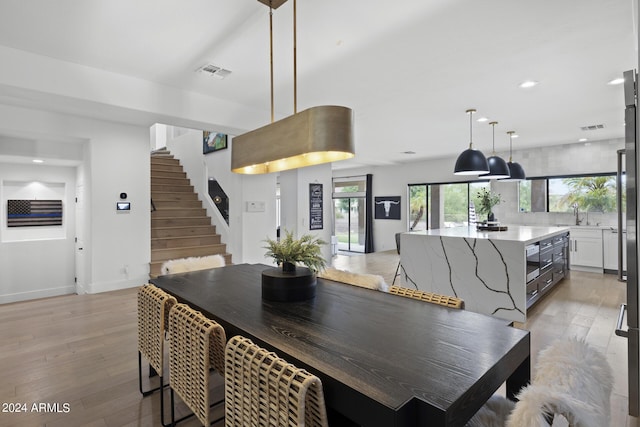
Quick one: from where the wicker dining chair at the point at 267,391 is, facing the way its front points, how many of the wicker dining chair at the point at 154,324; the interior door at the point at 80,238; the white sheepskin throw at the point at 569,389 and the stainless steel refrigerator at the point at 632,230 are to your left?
2

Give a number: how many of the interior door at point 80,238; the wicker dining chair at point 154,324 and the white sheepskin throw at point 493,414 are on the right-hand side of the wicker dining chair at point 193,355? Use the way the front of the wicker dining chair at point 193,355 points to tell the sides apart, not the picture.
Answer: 1

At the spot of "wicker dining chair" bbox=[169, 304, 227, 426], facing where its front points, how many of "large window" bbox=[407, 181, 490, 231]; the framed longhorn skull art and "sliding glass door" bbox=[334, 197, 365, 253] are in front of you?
3

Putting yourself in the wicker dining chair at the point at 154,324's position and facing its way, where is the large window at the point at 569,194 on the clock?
The large window is roughly at 1 o'clock from the wicker dining chair.

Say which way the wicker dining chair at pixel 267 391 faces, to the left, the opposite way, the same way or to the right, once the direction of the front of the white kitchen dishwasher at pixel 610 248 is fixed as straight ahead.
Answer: the opposite way

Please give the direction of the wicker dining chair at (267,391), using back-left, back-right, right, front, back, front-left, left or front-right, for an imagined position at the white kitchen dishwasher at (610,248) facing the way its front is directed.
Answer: front

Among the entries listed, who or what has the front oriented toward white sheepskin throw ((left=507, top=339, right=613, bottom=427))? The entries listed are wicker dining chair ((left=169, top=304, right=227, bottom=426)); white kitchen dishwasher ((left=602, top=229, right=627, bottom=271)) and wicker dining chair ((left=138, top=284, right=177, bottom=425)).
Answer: the white kitchen dishwasher

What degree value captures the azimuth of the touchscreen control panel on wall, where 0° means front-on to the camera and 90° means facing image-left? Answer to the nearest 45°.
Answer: approximately 0°

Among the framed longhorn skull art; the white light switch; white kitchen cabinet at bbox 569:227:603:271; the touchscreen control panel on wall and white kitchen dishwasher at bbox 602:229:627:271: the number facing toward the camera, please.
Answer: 5

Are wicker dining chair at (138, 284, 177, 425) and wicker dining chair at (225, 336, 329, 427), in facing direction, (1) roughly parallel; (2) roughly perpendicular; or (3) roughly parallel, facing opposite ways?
roughly parallel

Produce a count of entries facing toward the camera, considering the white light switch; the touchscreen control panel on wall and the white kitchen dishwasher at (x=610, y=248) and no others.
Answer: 3

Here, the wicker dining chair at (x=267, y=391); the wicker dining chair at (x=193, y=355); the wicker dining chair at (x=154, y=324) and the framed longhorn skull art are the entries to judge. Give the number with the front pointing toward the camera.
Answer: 1

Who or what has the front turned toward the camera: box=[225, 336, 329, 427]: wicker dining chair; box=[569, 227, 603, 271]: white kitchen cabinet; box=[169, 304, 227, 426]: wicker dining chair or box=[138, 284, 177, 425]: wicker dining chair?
the white kitchen cabinet

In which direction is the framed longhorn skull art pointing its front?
toward the camera

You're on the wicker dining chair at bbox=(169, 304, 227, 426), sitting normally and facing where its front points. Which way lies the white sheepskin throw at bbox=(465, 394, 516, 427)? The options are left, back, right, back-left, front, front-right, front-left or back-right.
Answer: right

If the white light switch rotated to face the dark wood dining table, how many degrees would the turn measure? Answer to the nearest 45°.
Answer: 0° — it already faces it

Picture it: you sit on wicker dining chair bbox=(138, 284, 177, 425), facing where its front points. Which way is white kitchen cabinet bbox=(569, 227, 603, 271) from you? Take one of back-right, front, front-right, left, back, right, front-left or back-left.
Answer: front-right

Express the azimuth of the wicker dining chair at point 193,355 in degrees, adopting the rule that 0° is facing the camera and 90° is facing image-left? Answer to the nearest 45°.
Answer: approximately 225°

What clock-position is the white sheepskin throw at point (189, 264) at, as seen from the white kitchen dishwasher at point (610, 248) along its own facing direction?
The white sheepskin throw is roughly at 1 o'clock from the white kitchen dishwasher.

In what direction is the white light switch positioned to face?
toward the camera

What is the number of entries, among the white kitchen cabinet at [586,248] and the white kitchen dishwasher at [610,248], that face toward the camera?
2

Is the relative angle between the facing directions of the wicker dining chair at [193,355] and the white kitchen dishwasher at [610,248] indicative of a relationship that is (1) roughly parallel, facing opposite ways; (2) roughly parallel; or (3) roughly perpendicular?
roughly parallel, facing opposite ways

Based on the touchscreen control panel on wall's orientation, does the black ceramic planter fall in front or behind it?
in front
